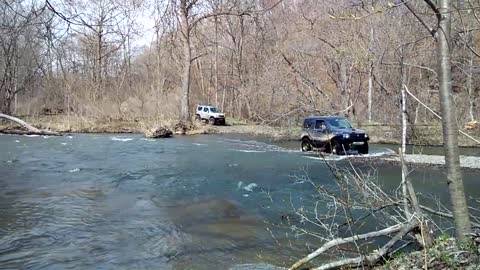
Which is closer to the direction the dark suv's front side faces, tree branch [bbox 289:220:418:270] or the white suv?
the tree branch

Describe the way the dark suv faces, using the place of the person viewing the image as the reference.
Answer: facing the viewer and to the right of the viewer

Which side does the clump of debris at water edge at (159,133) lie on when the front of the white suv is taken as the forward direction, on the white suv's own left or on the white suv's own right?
on the white suv's own right

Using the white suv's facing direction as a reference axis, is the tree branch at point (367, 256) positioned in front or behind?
in front

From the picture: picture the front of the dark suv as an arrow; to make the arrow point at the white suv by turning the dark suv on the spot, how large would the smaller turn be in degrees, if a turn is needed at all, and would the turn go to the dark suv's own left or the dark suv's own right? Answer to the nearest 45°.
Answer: approximately 180°

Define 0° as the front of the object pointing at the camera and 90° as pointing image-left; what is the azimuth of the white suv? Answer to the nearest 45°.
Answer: approximately 315°

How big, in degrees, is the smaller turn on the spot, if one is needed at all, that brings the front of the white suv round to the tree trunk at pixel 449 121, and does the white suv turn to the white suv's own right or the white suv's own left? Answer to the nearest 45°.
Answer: approximately 45° to the white suv's own right

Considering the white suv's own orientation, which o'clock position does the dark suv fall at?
The dark suv is roughly at 1 o'clock from the white suv.
